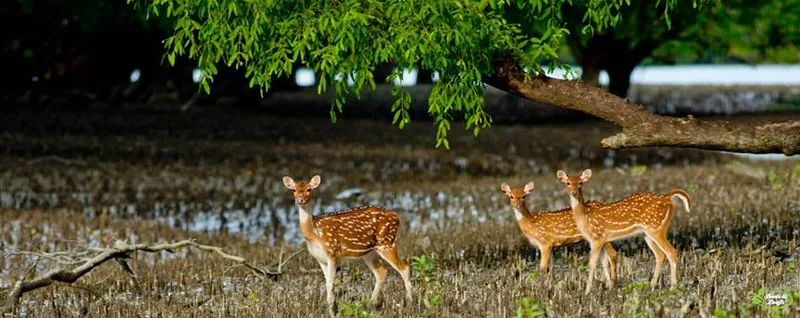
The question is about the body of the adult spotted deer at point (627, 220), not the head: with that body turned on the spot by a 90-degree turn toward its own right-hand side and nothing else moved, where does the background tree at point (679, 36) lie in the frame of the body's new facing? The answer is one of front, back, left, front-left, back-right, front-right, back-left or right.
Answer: front

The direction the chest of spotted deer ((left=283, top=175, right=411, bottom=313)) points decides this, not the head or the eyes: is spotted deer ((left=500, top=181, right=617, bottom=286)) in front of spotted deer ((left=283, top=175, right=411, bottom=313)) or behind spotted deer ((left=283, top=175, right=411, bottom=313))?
behind

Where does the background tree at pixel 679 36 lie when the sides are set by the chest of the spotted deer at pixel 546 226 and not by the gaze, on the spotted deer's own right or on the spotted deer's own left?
on the spotted deer's own right

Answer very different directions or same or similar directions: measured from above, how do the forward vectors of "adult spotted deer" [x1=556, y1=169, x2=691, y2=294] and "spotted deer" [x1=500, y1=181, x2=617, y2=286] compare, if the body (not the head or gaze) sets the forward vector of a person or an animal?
same or similar directions

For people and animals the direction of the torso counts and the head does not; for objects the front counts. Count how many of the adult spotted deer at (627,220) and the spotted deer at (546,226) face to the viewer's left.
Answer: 2

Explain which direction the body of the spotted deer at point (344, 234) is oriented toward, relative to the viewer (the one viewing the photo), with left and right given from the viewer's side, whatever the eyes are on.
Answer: facing the viewer and to the left of the viewer

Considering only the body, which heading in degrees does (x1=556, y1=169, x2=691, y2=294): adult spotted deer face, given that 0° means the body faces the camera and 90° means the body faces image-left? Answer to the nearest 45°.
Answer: approximately 90°

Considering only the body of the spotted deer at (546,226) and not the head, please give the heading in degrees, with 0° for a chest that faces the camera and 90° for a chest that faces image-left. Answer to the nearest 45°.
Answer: approximately 90°

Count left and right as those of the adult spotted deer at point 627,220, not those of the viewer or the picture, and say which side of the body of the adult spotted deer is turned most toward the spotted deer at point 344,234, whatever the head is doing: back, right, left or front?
front
